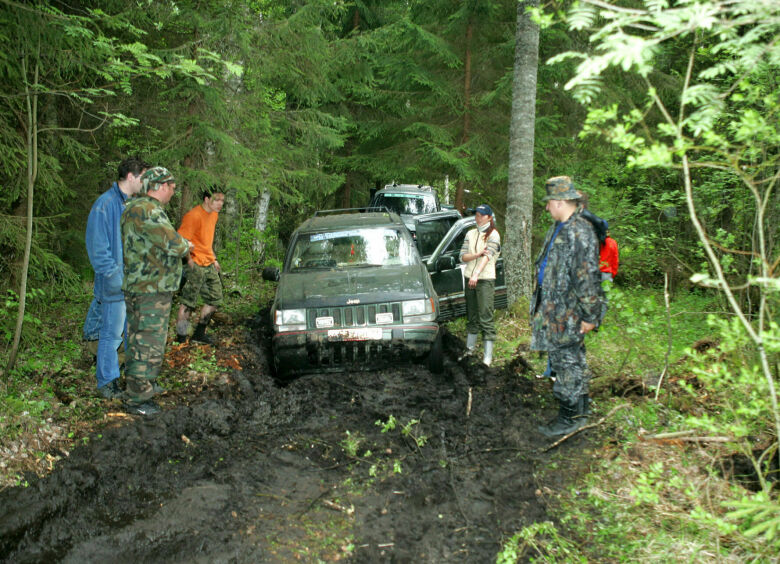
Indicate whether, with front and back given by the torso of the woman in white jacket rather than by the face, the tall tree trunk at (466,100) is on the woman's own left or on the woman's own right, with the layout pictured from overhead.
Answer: on the woman's own right

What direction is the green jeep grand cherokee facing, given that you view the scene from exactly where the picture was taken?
facing the viewer

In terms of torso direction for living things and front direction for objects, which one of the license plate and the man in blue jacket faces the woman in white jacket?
the man in blue jacket

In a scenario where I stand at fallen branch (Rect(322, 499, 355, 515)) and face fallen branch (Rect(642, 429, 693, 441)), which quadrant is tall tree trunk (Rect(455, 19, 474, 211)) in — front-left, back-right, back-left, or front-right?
front-left

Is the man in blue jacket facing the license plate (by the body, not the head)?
yes

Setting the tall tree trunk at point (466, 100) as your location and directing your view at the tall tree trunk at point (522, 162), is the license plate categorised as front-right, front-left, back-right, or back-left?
front-right

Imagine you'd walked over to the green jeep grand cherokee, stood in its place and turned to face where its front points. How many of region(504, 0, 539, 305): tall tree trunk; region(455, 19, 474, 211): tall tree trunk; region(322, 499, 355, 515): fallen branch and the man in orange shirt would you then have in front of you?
1

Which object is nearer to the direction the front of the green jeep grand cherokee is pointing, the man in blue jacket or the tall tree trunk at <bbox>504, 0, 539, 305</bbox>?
the man in blue jacket

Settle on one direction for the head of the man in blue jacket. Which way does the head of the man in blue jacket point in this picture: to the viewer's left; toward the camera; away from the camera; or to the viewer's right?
to the viewer's right

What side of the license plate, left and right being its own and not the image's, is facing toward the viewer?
front

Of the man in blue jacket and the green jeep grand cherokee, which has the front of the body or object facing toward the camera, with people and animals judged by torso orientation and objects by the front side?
the green jeep grand cherokee

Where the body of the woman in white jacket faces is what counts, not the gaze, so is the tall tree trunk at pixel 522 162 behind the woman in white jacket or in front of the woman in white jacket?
behind

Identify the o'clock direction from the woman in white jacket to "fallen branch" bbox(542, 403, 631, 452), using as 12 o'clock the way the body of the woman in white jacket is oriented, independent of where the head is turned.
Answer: The fallen branch is roughly at 10 o'clock from the woman in white jacket.

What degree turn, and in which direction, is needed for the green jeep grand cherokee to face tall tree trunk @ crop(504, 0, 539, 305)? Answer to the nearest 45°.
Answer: approximately 135° to its left

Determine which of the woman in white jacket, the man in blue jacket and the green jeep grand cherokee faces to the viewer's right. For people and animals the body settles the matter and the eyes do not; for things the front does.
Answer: the man in blue jacket

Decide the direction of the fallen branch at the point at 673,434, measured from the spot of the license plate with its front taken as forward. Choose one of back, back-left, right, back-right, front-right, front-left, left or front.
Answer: front-left

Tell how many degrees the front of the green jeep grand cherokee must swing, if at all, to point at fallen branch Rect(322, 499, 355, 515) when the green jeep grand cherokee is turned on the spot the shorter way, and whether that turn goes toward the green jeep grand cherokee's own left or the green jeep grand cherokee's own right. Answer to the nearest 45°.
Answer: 0° — it already faces it

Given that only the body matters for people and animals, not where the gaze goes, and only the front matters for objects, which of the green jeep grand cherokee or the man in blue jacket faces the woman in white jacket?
the man in blue jacket

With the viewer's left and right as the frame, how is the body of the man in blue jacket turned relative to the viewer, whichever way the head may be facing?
facing to the right of the viewer

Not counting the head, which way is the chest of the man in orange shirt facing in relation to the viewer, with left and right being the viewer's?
facing the viewer and to the right of the viewer
